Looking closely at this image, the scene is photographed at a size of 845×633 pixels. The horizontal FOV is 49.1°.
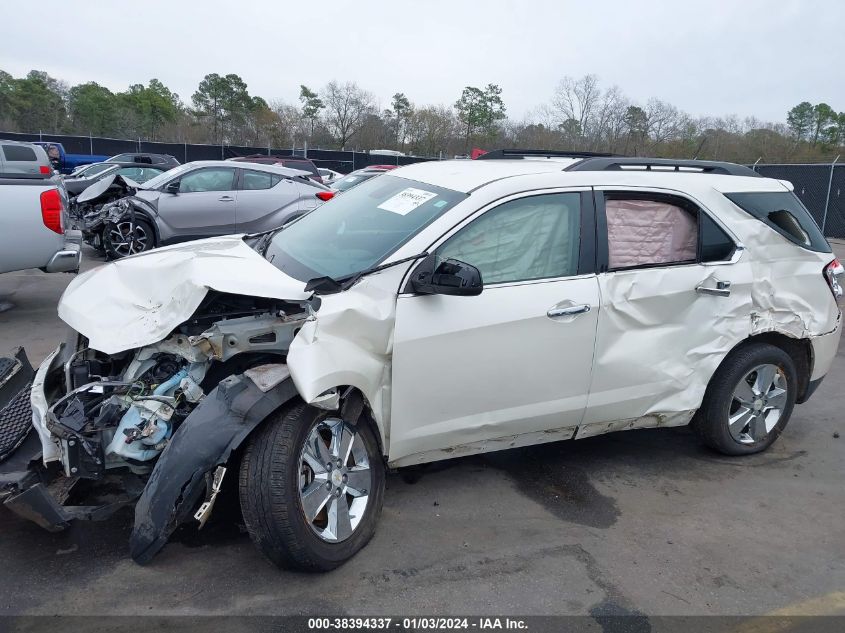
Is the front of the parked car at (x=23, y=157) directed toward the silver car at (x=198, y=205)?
no

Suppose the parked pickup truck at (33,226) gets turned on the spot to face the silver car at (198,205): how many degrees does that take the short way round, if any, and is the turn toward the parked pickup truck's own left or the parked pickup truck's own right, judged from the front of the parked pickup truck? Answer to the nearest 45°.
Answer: approximately 135° to the parked pickup truck's own right

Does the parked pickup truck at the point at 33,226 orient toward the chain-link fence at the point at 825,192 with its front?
no

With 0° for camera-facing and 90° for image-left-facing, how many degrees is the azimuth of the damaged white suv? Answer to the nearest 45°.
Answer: approximately 45°

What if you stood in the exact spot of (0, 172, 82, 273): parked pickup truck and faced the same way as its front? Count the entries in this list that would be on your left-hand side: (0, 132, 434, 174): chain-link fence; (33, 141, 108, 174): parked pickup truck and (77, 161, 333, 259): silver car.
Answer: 0

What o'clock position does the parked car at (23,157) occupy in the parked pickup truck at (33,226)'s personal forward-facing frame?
the parked car at (23,157) is roughly at 3 o'clock from the parked pickup truck at (33,226).

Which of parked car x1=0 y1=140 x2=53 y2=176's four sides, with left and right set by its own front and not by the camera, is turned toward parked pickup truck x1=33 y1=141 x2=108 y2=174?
right

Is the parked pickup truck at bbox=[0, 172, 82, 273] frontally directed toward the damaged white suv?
no

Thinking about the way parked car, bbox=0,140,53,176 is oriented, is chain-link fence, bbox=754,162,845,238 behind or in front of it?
behind

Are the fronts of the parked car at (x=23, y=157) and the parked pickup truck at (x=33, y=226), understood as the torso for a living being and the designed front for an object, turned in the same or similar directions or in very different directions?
same or similar directions

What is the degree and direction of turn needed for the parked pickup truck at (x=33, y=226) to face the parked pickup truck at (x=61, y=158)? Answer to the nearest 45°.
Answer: approximately 90° to its right
